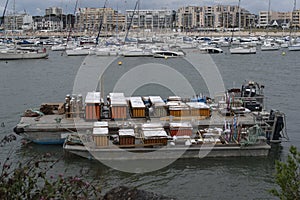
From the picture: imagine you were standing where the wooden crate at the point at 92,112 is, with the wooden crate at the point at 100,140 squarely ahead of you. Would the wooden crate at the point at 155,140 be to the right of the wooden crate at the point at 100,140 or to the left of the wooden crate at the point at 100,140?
left

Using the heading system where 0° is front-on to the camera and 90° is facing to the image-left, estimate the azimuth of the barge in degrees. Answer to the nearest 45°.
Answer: approximately 90°
